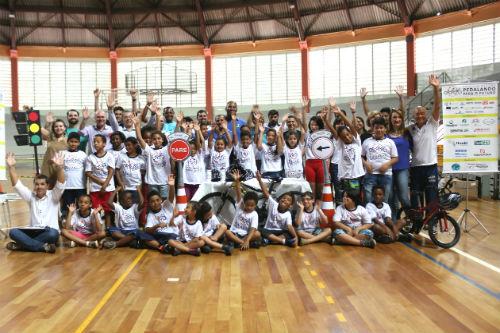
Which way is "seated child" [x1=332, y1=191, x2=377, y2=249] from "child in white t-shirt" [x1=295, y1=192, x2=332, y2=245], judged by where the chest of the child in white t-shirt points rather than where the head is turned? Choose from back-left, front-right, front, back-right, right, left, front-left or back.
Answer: left

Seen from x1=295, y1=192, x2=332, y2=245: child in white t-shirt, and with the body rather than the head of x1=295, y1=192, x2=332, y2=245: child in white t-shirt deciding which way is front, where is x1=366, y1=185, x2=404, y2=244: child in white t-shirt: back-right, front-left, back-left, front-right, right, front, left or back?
left

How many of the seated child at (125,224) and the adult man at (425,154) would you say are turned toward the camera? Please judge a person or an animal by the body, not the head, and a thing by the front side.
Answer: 2

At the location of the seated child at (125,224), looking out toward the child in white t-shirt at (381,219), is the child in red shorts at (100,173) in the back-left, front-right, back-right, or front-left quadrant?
back-left

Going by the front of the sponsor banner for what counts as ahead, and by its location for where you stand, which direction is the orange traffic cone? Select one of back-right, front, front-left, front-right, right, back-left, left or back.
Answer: front-right

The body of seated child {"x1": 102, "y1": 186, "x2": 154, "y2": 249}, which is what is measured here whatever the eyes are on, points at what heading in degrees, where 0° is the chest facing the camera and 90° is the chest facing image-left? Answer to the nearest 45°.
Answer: approximately 0°

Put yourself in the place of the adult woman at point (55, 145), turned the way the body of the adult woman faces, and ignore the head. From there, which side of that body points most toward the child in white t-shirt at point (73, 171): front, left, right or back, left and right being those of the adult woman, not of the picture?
front

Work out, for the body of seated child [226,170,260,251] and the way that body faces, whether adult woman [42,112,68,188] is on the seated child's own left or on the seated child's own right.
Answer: on the seated child's own right

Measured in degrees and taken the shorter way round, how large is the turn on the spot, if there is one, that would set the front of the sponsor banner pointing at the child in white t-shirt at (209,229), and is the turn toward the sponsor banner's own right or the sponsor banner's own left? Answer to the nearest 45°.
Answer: approximately 45° to the sponsor banner's own right
